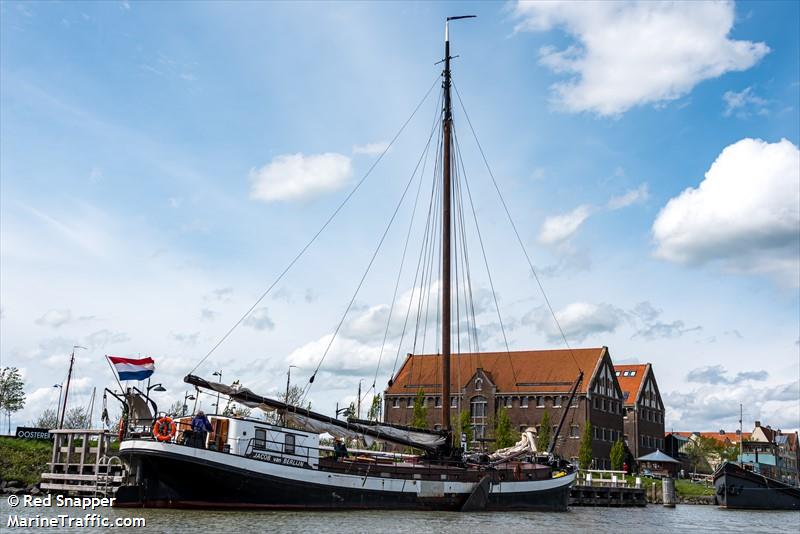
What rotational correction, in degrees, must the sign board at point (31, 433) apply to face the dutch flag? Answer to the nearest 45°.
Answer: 0° — it already faces it

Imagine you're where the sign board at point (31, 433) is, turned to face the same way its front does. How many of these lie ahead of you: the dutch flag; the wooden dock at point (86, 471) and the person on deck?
3

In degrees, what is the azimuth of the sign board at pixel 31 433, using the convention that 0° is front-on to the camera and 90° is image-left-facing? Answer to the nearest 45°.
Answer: approximately 0°
